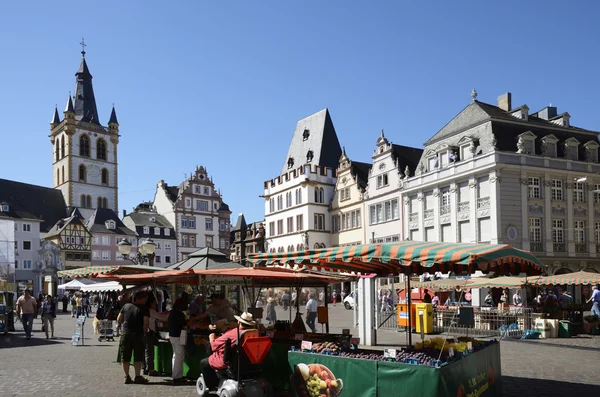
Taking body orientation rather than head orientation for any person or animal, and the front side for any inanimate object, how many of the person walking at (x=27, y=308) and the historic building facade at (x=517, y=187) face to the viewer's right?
0

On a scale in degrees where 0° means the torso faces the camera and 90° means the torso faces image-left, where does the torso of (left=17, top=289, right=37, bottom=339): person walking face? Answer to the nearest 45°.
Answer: approximately 0°

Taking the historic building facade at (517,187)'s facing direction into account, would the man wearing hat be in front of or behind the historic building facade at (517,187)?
in front

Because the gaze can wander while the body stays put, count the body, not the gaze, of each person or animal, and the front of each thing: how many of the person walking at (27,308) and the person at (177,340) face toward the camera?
1

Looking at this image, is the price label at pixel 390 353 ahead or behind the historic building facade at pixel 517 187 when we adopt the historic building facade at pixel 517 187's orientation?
ahead

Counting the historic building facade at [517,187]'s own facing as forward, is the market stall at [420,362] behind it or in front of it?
in front

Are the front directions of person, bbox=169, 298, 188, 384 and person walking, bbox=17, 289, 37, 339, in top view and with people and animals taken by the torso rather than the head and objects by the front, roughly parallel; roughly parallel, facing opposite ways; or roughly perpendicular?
roughly perpendicular
